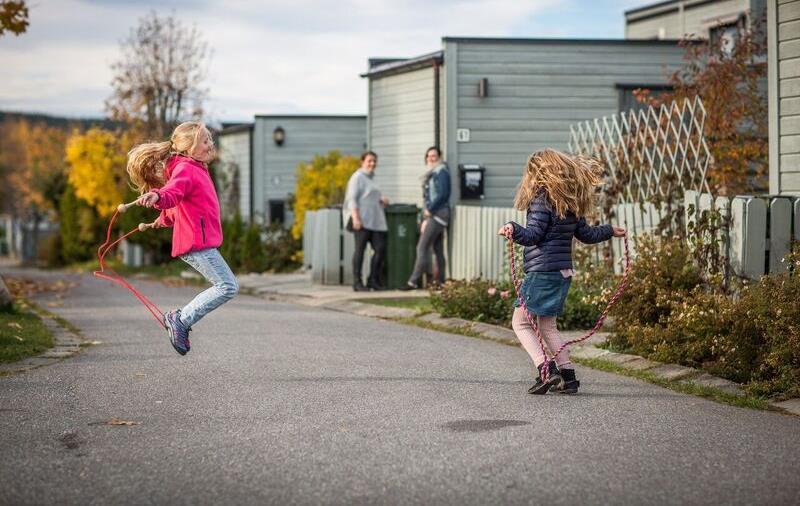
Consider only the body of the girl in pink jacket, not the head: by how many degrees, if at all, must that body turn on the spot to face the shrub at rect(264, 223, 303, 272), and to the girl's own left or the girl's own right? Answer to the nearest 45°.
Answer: approximately 90° to the girl's own left

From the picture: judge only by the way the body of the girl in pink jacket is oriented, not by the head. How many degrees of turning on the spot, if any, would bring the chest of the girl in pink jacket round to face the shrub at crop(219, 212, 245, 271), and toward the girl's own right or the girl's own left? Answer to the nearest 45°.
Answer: approximately 90° to the girl's own left

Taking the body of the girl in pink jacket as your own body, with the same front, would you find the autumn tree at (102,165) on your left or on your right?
on your left

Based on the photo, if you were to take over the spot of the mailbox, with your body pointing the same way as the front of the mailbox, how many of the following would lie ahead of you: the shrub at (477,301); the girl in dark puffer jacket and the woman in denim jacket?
3

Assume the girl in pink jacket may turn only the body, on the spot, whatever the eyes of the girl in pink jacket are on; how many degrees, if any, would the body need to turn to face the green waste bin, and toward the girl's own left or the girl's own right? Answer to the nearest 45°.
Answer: approximately 90° to the girl's own left

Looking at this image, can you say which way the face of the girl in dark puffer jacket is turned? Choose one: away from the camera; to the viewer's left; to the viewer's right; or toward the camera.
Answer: away from the camera

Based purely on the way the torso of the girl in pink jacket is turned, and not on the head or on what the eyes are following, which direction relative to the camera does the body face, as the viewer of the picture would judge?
to the viewer's right

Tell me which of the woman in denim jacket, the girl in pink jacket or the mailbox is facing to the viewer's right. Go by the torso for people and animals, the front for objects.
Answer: the girl in pink jacket

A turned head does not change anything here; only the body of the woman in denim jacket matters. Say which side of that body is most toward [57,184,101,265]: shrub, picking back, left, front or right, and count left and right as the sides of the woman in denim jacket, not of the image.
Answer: right

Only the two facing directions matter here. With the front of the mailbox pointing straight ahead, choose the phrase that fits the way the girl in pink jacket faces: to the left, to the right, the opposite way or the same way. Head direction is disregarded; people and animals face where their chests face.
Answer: to the left

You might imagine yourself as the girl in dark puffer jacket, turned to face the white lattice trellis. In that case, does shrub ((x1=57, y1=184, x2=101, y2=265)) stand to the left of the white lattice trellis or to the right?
left

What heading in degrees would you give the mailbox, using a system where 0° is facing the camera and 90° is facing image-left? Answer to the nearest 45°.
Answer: approximately 0°

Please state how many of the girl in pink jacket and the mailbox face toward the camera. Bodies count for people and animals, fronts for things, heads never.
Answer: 1

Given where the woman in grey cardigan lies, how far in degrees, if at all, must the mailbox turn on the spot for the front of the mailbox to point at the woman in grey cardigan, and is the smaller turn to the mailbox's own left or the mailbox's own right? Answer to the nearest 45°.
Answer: approximately 45° to the mailbox's own right

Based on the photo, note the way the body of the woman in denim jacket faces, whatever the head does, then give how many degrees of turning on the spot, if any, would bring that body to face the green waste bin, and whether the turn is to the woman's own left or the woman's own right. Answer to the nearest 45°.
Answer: approximately 90° to the woman's own right
